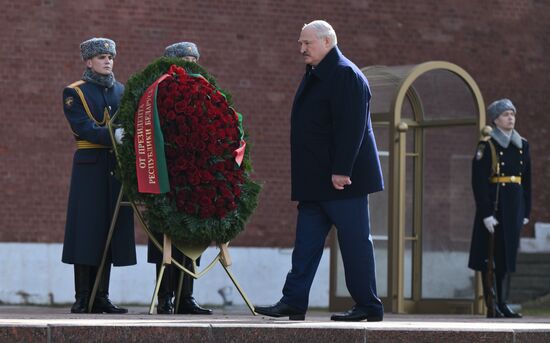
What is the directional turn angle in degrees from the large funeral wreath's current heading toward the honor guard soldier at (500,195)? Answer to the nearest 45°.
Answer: approximately 90° to its left

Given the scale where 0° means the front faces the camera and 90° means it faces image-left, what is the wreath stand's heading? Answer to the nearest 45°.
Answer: approximately 315°

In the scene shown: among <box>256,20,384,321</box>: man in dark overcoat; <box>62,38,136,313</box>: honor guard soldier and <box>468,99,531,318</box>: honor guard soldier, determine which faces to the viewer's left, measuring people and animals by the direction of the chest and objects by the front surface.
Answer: the man in dark overcoat

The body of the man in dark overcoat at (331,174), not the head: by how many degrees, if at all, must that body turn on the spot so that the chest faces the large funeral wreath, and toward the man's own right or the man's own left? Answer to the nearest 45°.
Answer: approximately 45° to the man's own right

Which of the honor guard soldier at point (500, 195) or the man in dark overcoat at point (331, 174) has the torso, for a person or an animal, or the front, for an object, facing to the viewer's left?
the man in dark overcoat

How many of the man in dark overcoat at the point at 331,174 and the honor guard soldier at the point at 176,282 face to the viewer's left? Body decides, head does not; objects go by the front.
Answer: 1

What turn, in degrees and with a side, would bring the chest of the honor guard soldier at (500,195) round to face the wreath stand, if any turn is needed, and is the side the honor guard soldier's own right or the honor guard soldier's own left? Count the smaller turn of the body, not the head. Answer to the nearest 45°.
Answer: approximately 90° to the honor guard soldier's own right

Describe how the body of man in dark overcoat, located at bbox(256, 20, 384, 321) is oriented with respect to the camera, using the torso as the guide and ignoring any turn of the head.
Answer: to the viewer's left

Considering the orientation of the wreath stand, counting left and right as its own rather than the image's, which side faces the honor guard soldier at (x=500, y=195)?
left

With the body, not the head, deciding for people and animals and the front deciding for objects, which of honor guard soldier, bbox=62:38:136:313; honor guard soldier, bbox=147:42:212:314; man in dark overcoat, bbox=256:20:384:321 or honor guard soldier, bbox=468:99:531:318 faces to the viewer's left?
the man in dark overcoat

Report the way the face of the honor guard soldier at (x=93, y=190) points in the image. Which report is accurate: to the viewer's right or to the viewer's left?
to the viewer's right

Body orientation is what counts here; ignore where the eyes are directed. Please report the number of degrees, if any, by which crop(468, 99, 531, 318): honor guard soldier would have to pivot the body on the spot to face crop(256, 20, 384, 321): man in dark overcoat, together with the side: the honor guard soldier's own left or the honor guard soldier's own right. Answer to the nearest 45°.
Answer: approximately 45° to the honor guard soldier's own right

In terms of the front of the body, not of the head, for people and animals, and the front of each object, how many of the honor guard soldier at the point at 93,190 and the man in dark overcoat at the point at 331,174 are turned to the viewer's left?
1
